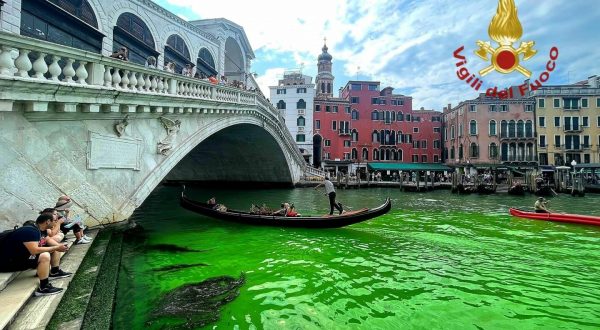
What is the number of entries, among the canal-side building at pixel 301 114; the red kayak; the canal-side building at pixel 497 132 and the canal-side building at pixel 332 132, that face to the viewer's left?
1

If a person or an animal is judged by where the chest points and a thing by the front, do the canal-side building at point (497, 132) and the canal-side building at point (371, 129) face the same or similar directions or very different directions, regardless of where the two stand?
same or similar directions

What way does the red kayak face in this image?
to the viewer's left

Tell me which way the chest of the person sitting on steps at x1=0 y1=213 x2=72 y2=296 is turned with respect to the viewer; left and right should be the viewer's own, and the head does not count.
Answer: facing to the right of the viewer

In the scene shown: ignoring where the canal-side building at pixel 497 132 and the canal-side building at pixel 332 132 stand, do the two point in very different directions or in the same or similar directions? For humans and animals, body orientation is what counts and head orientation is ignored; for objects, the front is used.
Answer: same or similar directions

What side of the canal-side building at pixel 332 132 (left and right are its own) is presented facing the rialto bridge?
front

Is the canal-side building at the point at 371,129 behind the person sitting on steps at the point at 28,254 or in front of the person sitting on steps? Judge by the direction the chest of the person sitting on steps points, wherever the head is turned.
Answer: in front

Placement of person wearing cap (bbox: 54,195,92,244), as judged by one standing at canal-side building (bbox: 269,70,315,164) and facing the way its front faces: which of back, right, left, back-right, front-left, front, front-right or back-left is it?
front

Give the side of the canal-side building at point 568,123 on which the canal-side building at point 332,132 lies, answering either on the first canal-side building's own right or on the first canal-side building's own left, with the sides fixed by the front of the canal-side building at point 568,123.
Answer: on the first canal-side building's own right

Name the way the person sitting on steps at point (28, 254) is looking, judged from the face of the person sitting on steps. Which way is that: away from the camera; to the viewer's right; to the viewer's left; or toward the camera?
to the viewer's right

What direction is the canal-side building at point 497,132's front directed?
toward the camera

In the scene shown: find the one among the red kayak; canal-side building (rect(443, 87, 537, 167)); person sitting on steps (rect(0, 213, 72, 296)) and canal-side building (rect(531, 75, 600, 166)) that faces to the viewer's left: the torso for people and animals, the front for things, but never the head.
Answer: the red kayak

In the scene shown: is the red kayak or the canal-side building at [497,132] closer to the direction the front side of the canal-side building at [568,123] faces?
the red kayak

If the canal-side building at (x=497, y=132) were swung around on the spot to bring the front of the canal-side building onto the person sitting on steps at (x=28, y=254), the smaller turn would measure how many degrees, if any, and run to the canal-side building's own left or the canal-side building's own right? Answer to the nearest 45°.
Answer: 0° — it already faces them

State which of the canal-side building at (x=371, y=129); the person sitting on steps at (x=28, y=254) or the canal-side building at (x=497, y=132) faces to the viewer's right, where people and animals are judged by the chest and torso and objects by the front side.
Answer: the person sitting on steps

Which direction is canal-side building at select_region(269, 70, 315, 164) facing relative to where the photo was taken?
toward the camera
